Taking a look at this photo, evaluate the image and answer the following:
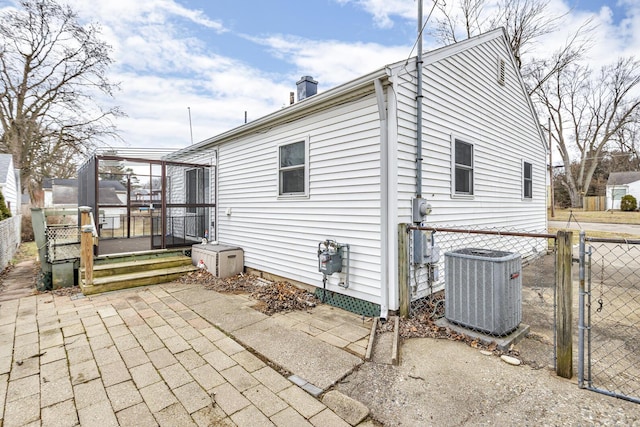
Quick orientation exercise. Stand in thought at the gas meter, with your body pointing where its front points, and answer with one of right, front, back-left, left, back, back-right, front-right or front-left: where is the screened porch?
right

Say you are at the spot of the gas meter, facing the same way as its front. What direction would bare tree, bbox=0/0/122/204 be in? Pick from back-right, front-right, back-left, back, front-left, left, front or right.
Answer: right

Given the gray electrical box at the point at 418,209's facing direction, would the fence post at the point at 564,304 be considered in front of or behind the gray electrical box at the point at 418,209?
in front

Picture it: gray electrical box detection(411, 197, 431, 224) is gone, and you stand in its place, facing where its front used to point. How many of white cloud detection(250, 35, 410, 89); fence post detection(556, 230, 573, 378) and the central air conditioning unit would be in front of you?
2

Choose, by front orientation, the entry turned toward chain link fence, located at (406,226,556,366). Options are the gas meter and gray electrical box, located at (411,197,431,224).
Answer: the gray electrical box

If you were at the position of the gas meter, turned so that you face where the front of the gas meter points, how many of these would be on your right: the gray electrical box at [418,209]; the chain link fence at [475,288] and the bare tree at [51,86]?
1

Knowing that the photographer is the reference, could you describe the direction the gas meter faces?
facing the viewer and to the left of the viewer

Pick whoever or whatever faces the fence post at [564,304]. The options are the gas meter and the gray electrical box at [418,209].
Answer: the gray electrical box

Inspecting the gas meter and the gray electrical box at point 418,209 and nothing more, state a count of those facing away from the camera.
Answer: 0

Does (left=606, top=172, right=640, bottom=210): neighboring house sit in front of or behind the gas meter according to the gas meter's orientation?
behind

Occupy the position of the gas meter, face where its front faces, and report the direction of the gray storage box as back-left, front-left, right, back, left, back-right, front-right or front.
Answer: right

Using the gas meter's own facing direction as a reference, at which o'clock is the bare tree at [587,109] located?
The bare tree is roughly at 6 o'clock from the gas meter.

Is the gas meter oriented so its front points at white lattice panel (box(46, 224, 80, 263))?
no

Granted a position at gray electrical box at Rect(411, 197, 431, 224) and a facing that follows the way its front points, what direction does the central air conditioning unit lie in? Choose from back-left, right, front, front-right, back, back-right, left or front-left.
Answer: front

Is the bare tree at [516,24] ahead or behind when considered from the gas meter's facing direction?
behind

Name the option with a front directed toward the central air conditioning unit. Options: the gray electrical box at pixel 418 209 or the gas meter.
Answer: the gray electrical box

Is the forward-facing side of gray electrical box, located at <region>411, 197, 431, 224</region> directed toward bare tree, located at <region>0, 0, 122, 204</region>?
no

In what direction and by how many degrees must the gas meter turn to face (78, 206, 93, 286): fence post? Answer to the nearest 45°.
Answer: approximately 45° to its right

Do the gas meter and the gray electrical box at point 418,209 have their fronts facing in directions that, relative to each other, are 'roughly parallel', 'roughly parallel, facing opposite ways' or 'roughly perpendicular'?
roughly perpendicular

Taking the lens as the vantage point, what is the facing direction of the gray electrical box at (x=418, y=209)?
facing the viewer and to the right of the viewer

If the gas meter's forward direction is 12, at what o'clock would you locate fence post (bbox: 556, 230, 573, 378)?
The fence post is roughly at 9 o'clock from the gas meter.

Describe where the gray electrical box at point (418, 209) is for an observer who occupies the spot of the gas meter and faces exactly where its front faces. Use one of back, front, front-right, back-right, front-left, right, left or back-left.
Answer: back-left

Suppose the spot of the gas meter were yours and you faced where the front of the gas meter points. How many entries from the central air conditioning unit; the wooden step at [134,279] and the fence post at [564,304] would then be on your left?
2
